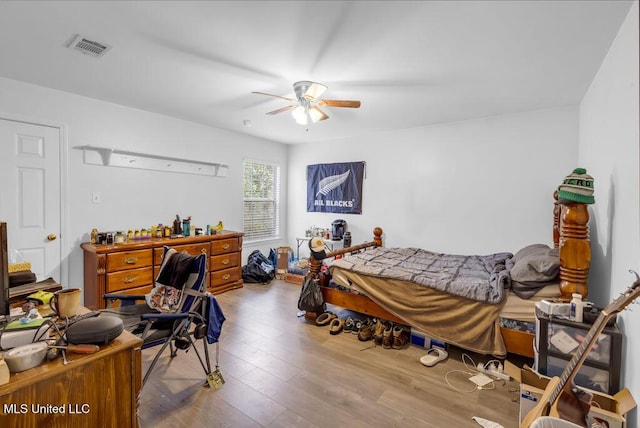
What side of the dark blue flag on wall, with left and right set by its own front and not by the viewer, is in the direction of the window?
right

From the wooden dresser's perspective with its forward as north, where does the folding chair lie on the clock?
The folding chair is roughly at 1 o'clock from the wooden dresser.

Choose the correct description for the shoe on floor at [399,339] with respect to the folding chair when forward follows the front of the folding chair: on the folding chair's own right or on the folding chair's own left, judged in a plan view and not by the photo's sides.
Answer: on the folding chair's own left

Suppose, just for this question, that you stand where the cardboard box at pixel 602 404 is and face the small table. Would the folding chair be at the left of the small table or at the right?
left

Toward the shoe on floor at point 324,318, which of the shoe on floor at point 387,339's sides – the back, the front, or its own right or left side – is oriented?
right

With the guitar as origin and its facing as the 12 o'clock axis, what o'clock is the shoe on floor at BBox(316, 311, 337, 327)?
The shoe on floor is roughly at 2 o'clock from the guitar.

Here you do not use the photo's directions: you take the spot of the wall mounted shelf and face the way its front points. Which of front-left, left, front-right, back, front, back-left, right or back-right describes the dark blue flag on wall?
front-left

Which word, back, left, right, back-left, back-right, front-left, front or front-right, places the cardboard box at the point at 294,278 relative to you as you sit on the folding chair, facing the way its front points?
back

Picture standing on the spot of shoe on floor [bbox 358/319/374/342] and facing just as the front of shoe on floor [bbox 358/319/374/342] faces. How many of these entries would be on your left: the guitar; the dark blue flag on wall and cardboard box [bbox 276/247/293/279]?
1

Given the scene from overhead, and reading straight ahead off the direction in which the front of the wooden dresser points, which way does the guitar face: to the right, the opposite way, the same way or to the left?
the opposite way

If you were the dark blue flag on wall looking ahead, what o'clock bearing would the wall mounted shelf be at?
The wall mounted shelf is roughly at 2 o'clock from the dark blue flag on wall.

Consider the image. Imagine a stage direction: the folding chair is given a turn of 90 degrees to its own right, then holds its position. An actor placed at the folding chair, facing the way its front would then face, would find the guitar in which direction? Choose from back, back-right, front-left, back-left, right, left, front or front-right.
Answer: back
